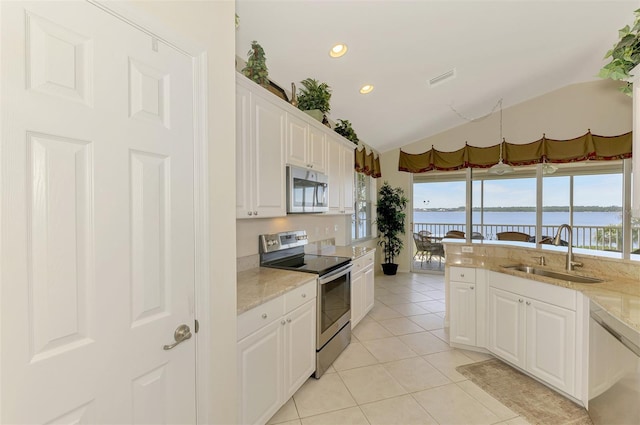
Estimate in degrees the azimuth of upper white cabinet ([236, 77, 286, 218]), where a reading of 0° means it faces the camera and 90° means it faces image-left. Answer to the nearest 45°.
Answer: approximately 315°

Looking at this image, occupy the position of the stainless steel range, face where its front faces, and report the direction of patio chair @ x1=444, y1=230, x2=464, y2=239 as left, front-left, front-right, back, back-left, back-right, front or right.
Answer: left

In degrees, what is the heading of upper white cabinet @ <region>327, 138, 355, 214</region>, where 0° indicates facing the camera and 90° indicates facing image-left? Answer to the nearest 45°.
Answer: approximately 315°

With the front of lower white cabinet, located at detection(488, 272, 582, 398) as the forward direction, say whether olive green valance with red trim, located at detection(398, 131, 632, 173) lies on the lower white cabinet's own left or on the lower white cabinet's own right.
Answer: on the lower white cabinet's own right

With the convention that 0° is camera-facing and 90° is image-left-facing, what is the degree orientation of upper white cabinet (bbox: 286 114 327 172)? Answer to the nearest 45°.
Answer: approximately 315°

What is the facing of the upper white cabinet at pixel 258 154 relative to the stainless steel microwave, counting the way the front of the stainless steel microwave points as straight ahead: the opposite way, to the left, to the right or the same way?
the same way

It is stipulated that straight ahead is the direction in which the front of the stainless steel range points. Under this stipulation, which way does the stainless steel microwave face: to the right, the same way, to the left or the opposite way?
the same way

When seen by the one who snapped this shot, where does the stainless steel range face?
facing the viewer and to the right of the viewer

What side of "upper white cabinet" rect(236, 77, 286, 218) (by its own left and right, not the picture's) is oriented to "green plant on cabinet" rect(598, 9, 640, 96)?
front

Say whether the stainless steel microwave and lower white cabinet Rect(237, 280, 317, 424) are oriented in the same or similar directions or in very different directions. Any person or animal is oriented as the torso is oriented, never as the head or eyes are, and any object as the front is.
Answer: same or similar directions

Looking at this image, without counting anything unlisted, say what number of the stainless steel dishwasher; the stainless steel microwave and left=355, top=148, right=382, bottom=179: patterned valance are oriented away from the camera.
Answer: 0

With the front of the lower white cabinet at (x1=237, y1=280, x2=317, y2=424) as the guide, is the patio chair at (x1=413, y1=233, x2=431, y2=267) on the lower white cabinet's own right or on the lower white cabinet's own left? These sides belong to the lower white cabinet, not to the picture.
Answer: on the lower white cabinet's own left

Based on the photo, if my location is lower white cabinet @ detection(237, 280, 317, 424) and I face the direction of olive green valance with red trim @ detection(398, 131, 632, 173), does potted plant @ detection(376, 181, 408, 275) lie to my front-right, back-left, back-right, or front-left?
front-left
